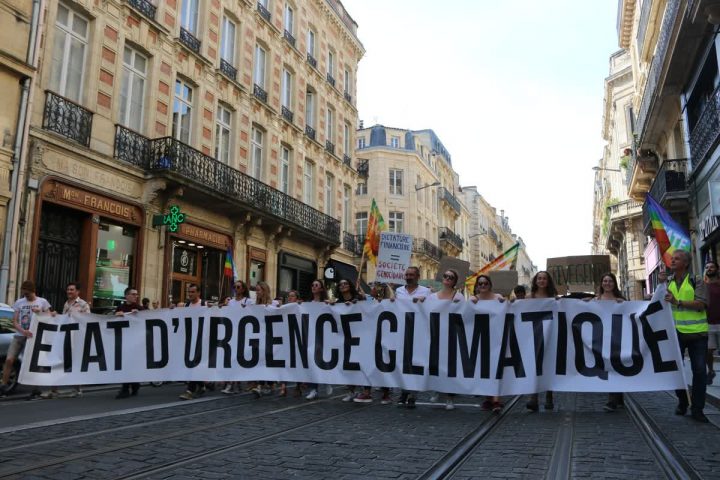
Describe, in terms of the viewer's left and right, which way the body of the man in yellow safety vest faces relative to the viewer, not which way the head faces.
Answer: facing the viewer and to the left of the viewer

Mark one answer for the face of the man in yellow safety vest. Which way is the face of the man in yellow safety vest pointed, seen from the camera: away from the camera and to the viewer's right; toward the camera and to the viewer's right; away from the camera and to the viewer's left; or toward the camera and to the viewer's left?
toward the camera and to the viewer's left

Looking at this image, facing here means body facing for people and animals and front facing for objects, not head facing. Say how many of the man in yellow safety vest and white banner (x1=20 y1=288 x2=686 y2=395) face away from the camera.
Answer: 0

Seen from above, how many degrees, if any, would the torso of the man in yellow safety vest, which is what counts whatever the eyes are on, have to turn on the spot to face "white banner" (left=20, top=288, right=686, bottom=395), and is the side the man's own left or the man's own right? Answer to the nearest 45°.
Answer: approximately 45° to the man's own right

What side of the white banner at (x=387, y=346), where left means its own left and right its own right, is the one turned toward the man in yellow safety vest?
left

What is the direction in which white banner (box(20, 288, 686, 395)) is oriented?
toward the camera
